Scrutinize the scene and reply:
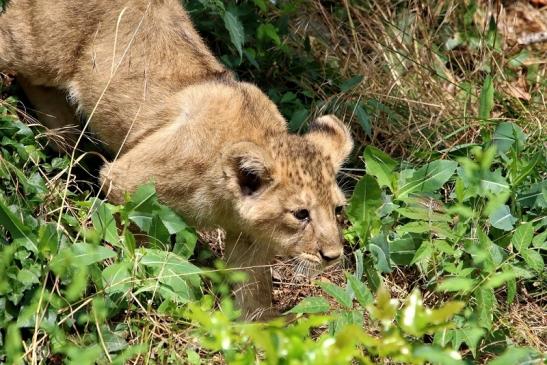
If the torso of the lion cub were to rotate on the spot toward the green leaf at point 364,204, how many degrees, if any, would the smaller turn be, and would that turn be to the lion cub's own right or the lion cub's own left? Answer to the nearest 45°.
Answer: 0° — it already faces it

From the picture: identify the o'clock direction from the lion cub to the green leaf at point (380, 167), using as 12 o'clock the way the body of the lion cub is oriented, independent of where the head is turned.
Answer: The green leaf is roughly at 11 o'clock from the lion cub.

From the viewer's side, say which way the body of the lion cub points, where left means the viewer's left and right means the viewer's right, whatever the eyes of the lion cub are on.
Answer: facing the viewer and to the right of the viewer

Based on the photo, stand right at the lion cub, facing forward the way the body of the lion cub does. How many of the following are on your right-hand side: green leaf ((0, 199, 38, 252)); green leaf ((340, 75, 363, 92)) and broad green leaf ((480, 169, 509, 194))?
1

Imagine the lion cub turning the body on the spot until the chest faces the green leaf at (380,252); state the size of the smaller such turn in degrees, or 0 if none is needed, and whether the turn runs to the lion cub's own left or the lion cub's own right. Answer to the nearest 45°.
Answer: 0° — it already faces it

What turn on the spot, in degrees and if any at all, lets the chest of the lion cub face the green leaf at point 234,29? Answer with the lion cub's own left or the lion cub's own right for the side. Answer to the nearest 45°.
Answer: approximately 90° to the lion cub's own left

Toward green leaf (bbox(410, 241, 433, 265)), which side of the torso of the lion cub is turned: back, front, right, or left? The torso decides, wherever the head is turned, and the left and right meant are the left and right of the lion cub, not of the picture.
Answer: front

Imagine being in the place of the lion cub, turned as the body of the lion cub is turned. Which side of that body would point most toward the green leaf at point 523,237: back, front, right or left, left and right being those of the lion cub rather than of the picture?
front

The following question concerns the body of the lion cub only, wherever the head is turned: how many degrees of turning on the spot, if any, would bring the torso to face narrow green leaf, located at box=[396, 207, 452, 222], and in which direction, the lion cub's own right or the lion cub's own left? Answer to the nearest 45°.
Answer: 0° — it already faces it

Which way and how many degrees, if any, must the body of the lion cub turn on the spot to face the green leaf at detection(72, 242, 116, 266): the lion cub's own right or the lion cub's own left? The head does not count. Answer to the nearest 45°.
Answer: approximately 90° to the lion cub's own right

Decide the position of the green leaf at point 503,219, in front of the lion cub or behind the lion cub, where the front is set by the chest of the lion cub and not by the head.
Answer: in front

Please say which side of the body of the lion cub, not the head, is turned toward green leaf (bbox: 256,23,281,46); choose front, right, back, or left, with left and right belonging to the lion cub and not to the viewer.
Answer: left

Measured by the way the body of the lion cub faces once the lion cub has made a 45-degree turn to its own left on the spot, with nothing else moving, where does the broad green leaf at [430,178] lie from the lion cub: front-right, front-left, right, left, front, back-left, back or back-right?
front

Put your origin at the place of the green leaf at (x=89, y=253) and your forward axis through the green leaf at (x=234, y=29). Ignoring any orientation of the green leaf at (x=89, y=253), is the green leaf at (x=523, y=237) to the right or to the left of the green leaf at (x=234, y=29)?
right

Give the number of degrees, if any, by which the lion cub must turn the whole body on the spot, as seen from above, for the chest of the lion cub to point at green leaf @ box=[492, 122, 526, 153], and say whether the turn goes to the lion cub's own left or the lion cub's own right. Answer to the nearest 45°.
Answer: approximately 45° to the lion cub's own left

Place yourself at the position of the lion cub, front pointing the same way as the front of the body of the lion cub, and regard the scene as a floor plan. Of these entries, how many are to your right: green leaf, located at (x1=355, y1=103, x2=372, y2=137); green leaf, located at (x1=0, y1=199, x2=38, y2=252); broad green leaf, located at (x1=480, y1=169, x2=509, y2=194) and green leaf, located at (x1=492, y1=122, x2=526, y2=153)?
1

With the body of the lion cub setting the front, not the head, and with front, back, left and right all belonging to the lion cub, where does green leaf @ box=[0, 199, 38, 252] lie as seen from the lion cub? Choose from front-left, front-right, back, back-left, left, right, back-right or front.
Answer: right

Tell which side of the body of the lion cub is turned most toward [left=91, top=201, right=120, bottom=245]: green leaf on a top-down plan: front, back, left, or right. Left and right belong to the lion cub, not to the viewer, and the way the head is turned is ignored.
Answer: right
